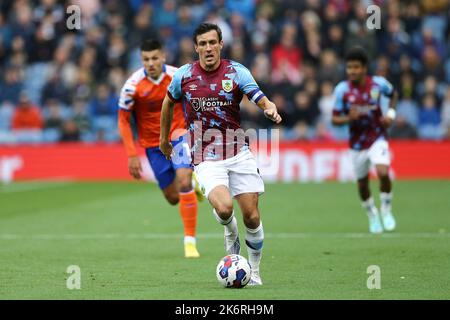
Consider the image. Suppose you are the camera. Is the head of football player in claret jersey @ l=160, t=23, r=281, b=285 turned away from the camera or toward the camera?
toward the camera

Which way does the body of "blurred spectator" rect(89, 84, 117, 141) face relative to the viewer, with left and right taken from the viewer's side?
facing the viewer

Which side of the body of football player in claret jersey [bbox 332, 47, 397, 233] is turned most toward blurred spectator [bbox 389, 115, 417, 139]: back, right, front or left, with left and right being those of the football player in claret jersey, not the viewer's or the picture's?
back

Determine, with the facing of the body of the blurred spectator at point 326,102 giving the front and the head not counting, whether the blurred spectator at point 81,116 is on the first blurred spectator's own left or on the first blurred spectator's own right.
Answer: on the first blurred spectator's own right

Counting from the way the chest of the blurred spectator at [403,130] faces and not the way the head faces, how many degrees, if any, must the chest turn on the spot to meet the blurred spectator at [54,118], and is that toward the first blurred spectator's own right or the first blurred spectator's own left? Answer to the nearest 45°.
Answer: approximately 90° to the first blurred spectator's own right

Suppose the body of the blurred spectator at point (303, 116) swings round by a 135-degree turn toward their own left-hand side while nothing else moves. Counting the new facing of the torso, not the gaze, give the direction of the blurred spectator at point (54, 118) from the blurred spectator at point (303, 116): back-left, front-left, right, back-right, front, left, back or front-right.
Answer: back-left

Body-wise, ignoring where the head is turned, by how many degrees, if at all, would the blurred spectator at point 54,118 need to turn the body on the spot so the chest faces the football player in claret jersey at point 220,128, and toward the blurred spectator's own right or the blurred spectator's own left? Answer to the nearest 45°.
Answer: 0° — they already face them

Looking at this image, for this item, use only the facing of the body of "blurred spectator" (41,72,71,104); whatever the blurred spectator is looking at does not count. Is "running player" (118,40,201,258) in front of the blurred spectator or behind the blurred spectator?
in front

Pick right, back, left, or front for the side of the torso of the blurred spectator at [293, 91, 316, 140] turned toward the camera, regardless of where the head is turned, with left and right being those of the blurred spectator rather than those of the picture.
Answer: front

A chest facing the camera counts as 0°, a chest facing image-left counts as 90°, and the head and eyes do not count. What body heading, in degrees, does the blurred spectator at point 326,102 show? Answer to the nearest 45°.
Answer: approximately 0°

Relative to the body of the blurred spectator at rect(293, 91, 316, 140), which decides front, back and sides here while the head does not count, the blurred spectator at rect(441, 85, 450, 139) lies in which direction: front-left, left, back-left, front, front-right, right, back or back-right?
left

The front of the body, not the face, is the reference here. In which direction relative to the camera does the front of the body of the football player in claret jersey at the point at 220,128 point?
toward the camera

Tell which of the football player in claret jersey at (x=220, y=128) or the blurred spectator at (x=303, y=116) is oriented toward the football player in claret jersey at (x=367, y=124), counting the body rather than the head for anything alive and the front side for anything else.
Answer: the blurred spectator
